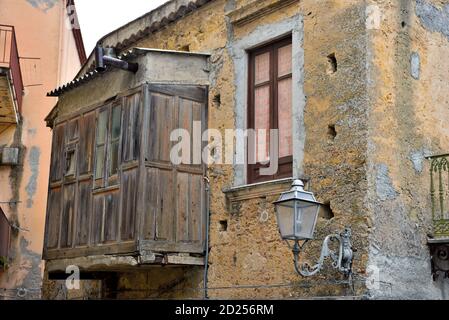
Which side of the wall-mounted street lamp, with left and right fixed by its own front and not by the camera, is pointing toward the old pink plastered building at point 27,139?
right

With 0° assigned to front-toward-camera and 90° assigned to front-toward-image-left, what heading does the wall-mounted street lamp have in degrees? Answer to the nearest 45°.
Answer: approximately 45°

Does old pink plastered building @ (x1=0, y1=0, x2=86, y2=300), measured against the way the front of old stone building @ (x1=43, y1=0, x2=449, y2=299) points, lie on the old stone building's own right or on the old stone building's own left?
on the old stone building's own right
